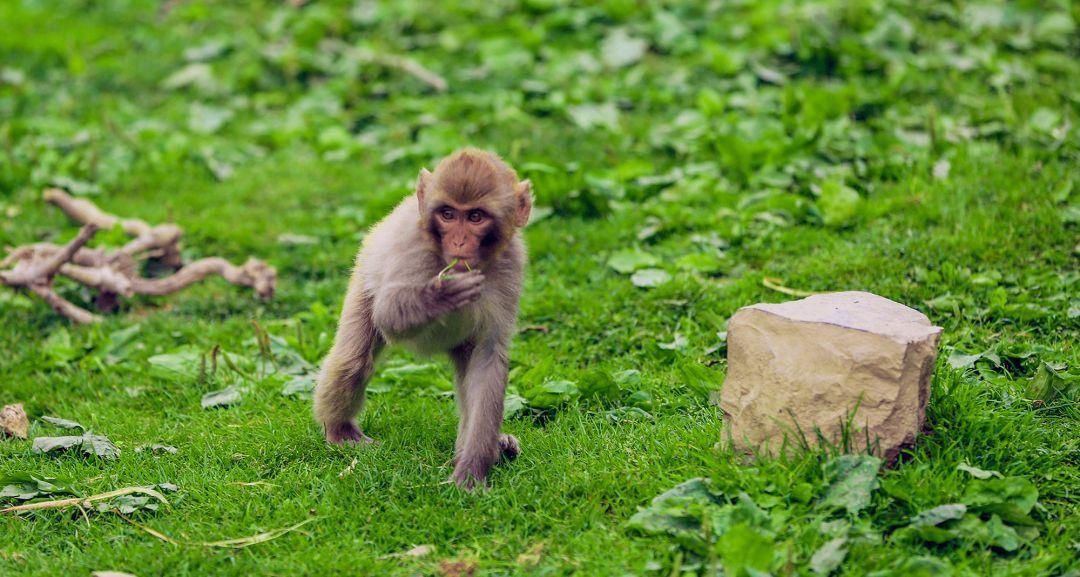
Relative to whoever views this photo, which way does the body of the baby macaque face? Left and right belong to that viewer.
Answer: facing the viewer and to the right of the viewer

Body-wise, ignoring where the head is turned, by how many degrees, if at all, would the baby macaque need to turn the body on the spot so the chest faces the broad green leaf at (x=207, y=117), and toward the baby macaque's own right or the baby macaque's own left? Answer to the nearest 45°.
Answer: approximately 135° to the baby macaque's own left

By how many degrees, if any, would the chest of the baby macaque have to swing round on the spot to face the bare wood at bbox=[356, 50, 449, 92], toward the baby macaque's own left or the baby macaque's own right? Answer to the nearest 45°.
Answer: approximately 135° to the baby macaque's own left

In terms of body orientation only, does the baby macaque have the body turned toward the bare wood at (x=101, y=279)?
no

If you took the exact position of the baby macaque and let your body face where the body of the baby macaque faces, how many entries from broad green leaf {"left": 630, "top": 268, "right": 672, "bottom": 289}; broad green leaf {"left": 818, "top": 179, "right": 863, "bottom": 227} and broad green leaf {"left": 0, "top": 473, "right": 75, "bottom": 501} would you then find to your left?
2

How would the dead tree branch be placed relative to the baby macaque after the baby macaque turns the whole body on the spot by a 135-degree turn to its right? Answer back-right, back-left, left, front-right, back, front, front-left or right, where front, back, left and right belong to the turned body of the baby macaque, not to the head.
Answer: front-right

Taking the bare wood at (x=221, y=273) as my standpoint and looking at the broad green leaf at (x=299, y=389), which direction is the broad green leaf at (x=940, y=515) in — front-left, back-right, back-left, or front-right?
front-left

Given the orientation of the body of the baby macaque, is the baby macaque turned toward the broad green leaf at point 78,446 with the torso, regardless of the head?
no

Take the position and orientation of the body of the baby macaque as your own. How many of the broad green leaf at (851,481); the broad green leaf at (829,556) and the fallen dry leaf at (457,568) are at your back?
0

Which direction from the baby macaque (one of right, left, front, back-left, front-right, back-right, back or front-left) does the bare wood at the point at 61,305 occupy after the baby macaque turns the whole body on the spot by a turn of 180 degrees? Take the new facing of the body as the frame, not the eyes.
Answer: front

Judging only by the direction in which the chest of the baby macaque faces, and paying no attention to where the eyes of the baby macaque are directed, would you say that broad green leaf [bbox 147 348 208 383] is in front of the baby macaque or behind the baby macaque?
behind

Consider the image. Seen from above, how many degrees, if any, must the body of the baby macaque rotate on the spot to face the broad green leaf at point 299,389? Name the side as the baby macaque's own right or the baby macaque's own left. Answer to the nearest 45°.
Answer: approximately 180°

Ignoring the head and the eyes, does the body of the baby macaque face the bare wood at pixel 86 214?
no

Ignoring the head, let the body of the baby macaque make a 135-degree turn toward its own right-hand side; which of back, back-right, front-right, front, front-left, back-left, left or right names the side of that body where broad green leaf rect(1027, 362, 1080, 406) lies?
back

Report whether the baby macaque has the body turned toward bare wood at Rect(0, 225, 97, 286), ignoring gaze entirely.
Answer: no
